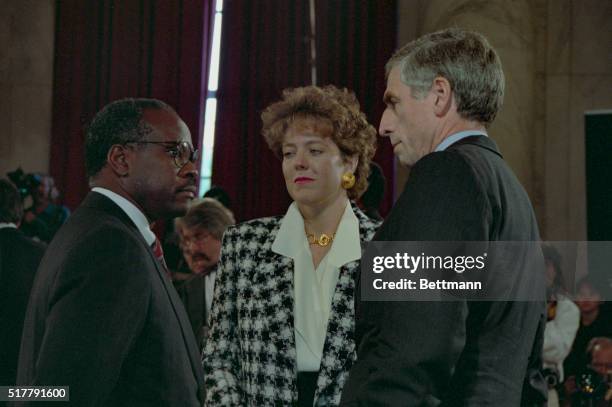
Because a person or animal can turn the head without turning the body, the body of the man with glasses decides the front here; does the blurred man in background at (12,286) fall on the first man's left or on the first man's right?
on the first man's left

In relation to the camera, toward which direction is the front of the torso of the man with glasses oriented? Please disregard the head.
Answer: to the viewer's right

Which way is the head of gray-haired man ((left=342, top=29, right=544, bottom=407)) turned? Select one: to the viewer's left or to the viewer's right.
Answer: to the viewer's left

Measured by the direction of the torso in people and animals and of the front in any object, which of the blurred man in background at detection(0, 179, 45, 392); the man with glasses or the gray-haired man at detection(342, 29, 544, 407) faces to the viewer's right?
the man with glasses

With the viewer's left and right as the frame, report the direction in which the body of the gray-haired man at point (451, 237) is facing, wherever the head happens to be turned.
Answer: facing away from the viewer and to the left of the viewer

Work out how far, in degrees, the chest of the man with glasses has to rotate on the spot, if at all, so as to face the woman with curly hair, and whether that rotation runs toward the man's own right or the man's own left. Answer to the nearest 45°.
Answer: approximately 45° to the man's own left

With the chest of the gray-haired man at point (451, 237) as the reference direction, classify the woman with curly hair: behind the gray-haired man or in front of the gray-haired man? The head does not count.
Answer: in front

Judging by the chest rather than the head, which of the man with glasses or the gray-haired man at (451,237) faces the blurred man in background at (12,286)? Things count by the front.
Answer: the gray-haired man

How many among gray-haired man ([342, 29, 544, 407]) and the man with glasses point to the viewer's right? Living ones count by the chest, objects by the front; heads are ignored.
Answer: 1
